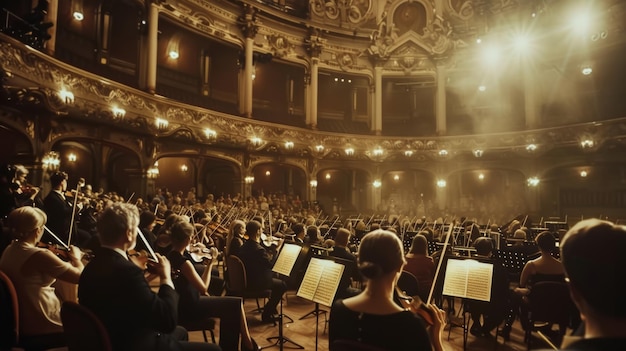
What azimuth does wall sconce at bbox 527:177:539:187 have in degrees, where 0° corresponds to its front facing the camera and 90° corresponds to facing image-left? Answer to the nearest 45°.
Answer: approximately 0°

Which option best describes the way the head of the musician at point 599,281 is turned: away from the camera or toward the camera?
away from the camera

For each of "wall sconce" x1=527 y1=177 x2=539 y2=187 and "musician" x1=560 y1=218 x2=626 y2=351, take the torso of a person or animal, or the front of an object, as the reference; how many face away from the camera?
1

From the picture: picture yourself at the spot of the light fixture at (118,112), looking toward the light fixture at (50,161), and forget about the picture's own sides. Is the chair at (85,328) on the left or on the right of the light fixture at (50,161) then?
left

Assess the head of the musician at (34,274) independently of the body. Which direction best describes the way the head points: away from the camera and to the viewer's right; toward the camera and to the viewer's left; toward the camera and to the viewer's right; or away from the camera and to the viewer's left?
away from the camera and to the viewer's right

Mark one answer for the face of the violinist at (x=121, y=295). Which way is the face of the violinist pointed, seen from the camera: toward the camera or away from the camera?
away from the camera

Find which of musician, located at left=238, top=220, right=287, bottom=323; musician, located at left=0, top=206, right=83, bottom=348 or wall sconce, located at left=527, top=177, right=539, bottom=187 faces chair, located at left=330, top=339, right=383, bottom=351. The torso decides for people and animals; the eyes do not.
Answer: the wall sconce

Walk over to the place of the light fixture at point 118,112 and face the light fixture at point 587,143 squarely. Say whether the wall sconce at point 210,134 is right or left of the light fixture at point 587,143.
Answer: left

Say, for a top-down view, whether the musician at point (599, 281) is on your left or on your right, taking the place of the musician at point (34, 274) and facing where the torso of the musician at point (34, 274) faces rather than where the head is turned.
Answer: on your right

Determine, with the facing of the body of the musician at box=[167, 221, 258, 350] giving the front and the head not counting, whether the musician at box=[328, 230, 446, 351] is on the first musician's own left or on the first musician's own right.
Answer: on the first musician's own right

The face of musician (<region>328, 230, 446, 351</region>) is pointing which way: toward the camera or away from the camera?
away from the camera

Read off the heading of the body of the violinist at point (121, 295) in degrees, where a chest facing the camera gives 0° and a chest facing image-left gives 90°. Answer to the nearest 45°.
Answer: approximately 225°
